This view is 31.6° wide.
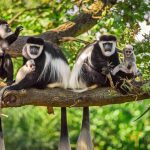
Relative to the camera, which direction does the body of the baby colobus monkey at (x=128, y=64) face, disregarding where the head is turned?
toward the camera

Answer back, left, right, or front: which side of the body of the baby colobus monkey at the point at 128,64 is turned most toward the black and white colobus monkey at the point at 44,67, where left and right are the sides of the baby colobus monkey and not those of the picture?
right
